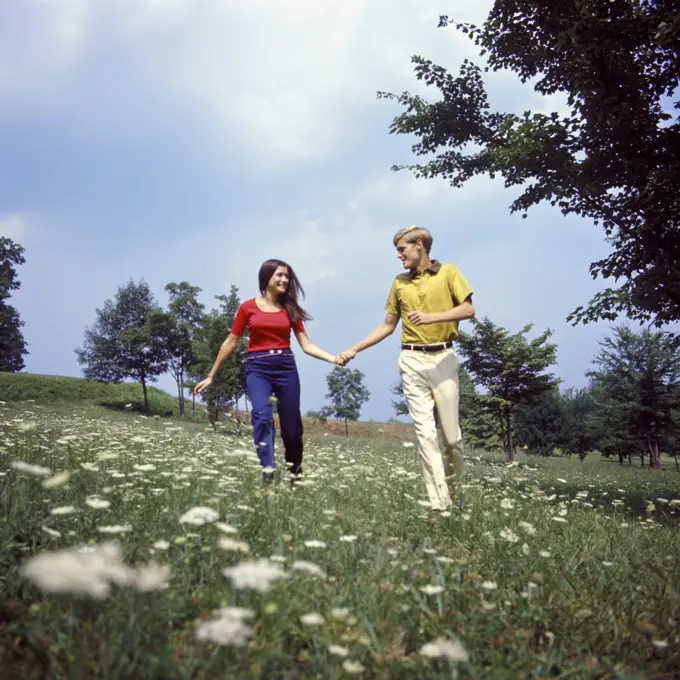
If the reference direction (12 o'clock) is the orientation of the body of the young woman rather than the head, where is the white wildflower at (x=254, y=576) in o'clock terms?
The white wildflower is roughly at 12 o'clock from the young woman.

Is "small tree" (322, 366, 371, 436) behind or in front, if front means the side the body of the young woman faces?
behind

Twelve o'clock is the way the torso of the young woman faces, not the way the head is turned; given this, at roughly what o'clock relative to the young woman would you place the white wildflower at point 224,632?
The white wildflower is roughly at 12 o'clock from the young woman.

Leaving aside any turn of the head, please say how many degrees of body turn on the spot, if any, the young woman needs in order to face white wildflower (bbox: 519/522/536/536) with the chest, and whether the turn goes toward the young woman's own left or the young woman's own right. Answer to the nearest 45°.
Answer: approximately 45° to the young woman's own left

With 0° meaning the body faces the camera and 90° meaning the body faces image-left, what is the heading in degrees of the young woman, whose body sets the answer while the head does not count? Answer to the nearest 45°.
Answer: approximately 0°

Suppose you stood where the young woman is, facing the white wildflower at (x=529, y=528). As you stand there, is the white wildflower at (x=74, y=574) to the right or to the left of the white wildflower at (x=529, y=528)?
right

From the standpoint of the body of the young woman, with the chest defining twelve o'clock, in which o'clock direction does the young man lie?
The young man is roughly at 10 o'clock from the young woman.

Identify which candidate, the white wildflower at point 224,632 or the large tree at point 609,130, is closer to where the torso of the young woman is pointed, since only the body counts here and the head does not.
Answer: the white wildflower

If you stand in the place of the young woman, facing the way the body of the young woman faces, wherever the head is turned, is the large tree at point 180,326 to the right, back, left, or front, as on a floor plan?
back

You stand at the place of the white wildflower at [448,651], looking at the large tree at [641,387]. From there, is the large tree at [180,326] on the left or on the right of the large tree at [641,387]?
left

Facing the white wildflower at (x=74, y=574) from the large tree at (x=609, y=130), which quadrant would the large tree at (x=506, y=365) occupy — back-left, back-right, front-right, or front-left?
back-right
